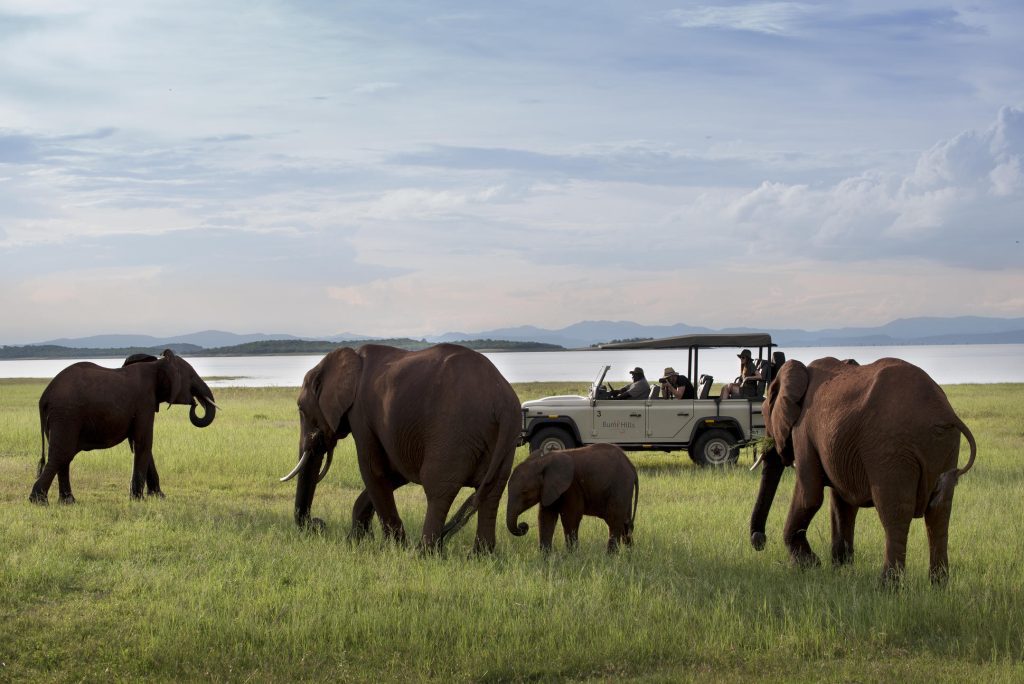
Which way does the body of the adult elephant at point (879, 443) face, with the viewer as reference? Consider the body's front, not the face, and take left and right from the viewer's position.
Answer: facing away from the viewer and to the left of the viewer

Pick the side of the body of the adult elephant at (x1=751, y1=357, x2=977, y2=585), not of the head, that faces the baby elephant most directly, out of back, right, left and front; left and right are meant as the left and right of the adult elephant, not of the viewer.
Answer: front

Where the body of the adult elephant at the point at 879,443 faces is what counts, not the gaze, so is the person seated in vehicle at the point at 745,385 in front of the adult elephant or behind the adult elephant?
in front

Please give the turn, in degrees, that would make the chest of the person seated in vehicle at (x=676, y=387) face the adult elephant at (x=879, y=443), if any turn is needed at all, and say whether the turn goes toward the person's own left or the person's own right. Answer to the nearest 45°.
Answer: approximately 90° to the person's own left

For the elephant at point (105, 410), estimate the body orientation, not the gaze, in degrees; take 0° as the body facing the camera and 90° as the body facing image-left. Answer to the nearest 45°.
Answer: approximately 270°

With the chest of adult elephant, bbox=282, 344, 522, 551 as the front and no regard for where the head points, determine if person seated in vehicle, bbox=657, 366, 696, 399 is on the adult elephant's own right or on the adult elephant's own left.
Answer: on the adult elephant's own right

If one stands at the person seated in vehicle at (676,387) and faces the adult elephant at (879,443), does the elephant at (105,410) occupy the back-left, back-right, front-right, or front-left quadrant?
front-right

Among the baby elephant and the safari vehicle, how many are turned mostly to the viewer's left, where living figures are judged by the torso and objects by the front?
2

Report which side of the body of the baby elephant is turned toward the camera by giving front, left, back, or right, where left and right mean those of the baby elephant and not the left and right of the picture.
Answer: left

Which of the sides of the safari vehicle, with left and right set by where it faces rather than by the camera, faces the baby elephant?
left

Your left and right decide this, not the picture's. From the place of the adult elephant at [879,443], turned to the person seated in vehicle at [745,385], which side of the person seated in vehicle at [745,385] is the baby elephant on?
left

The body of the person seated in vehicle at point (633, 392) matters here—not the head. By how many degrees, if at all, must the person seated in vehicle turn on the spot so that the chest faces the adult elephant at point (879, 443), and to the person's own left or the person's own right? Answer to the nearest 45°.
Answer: approximately 90° to the person's own left

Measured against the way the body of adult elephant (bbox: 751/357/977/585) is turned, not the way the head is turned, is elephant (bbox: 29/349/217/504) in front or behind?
in front

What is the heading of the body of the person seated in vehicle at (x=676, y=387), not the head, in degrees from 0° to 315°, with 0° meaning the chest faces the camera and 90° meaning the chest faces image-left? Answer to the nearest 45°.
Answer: approximately 90°

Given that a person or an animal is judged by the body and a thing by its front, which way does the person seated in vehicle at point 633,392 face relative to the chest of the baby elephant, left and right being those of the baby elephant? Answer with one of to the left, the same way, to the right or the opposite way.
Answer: the same way
